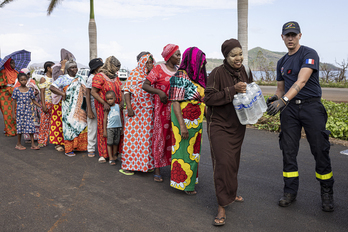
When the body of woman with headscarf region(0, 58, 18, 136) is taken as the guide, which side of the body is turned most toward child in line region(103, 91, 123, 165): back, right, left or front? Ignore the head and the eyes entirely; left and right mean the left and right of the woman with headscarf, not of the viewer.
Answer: front

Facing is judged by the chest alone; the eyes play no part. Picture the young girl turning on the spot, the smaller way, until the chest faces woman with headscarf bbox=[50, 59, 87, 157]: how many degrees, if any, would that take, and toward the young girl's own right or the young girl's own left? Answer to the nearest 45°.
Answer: approximately 45° to the young girl's own left

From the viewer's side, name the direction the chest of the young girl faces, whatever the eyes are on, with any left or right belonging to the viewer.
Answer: facing the viewer

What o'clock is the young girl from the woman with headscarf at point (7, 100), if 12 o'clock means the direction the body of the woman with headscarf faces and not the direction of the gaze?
The young girl is roughly at 1 o'clock from the woman with headscarf.

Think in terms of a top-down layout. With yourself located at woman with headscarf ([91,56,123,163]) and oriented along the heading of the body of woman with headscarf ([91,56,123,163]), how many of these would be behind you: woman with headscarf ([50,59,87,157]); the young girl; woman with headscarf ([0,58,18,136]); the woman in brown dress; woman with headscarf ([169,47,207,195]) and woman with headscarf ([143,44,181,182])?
3

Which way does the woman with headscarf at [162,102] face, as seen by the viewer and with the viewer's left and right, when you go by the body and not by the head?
facing the viewer and to the right of the viewer

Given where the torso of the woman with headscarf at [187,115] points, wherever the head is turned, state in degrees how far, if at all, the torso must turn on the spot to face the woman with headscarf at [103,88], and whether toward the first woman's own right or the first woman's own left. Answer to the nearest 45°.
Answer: approximately 135° to the first woman's own left

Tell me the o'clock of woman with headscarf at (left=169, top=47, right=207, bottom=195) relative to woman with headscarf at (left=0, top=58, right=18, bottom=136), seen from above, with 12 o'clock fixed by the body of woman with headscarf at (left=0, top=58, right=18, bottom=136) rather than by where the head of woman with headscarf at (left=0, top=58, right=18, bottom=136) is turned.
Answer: woman with headscarf at (left=169, top=47, right=207, bottom=195) is roughly at 1 o'clock from woman with headscarf at (left=0, top=58, right=18, bottom=136).

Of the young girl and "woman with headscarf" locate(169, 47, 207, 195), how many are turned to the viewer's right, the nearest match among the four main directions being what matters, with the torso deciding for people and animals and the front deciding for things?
1

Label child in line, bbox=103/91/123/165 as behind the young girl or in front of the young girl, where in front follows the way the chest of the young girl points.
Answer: in front

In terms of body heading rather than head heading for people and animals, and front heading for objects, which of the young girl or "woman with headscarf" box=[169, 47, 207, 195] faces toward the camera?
the young girl

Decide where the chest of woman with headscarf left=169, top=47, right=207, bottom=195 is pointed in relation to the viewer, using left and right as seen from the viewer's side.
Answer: facing to the right of the viewer

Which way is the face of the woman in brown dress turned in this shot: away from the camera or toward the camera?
toward the camera
